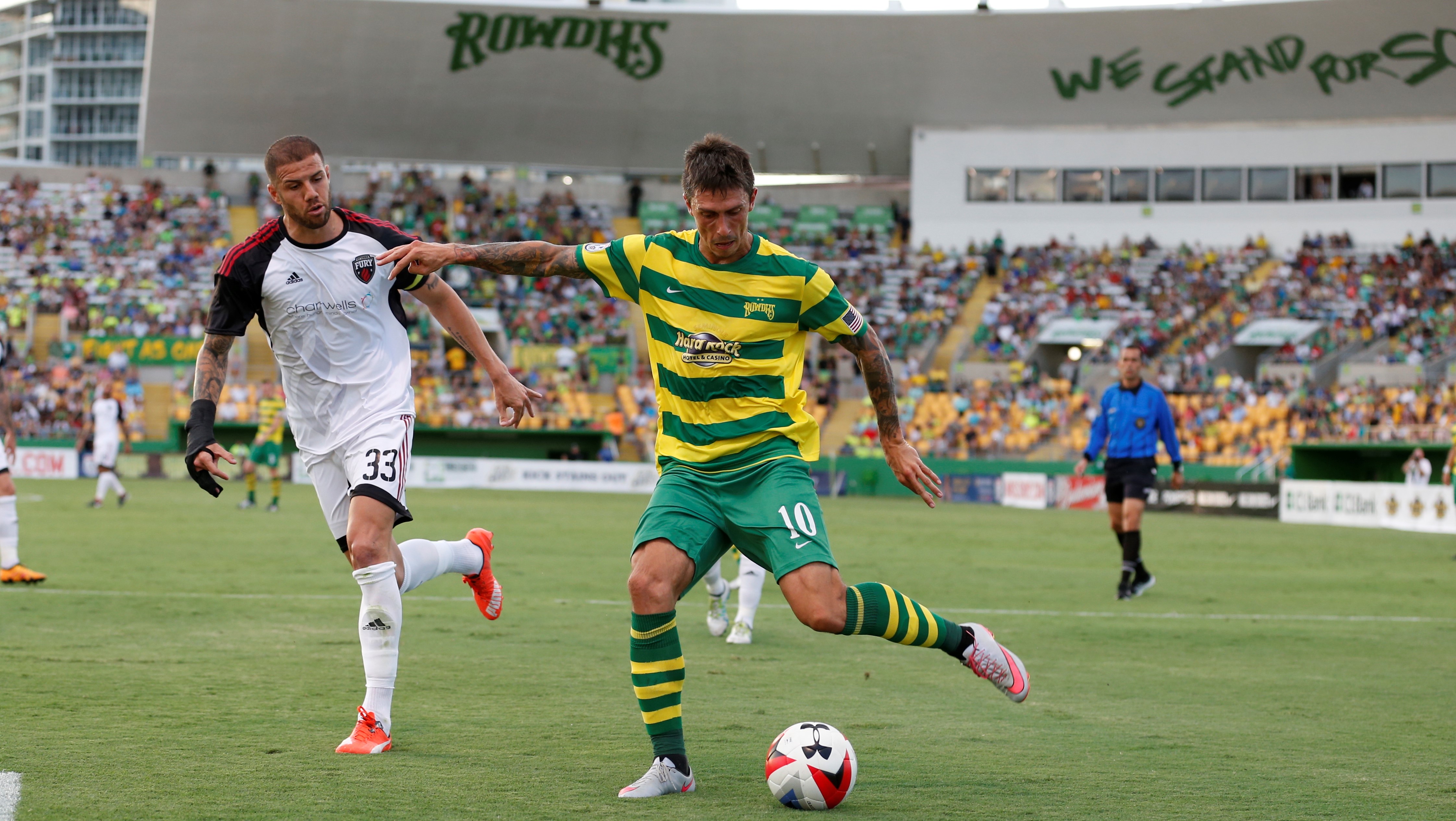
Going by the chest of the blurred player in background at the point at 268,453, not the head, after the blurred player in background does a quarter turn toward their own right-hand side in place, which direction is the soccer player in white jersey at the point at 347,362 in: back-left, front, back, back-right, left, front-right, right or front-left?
back-left

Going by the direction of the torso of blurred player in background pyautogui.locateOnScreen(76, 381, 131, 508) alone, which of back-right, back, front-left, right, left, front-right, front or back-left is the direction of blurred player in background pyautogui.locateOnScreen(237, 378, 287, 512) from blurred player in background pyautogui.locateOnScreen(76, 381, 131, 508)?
left

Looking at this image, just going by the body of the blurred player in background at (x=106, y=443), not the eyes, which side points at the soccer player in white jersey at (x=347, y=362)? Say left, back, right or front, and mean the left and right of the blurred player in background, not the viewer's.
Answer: front

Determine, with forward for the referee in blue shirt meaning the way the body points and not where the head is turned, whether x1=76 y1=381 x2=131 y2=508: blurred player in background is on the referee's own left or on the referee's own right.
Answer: on the referee's own right

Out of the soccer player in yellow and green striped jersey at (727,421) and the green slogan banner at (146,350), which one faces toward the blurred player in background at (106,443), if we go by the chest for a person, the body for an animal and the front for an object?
the green slogan banner

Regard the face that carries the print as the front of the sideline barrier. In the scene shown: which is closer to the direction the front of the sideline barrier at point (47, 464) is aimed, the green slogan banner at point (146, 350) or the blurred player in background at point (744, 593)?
the blurred player in background
